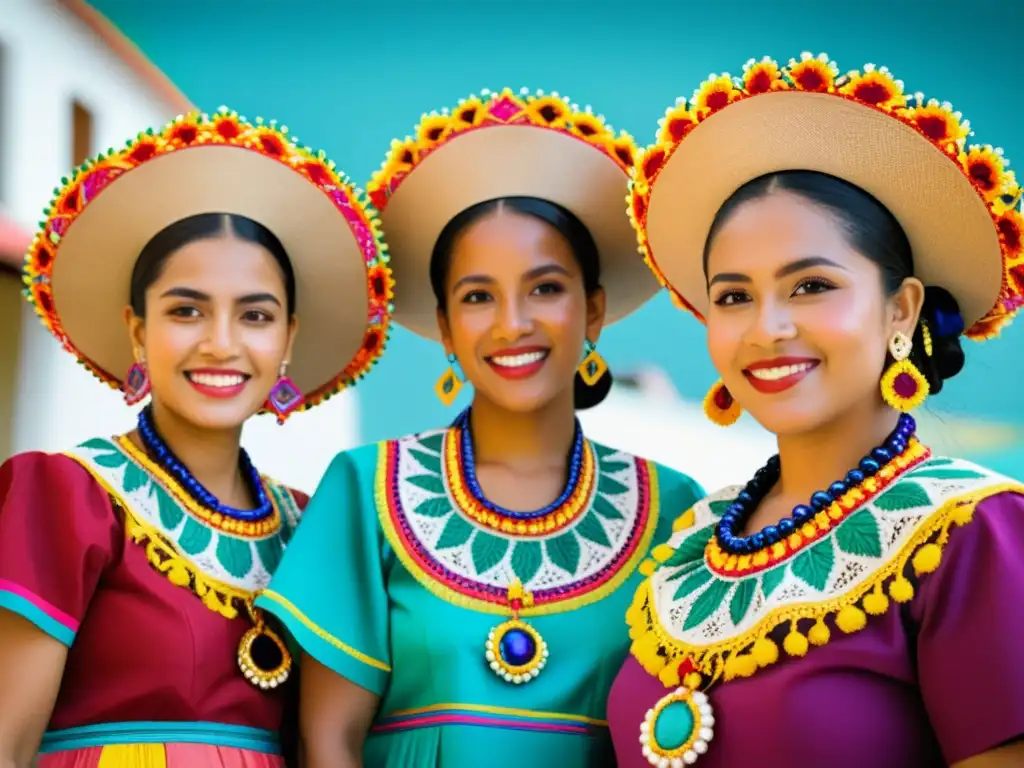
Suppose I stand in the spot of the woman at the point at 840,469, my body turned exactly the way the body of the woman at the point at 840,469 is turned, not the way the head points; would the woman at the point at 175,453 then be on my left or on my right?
on my right

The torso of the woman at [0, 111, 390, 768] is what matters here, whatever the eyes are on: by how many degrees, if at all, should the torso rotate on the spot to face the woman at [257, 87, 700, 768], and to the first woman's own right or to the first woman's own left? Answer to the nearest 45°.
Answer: approximately 45° to the first woman's own left

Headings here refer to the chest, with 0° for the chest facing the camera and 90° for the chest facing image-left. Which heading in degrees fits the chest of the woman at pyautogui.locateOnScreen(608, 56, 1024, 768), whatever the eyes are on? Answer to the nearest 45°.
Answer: approximately 45°

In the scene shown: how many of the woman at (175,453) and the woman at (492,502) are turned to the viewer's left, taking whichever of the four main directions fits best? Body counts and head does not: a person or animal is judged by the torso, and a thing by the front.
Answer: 0

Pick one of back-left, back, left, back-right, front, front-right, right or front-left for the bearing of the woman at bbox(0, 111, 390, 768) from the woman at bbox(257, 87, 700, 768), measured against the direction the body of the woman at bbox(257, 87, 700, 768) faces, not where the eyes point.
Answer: right

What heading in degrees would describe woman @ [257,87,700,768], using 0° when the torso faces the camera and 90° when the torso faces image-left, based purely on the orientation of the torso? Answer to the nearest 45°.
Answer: approximately 0°
